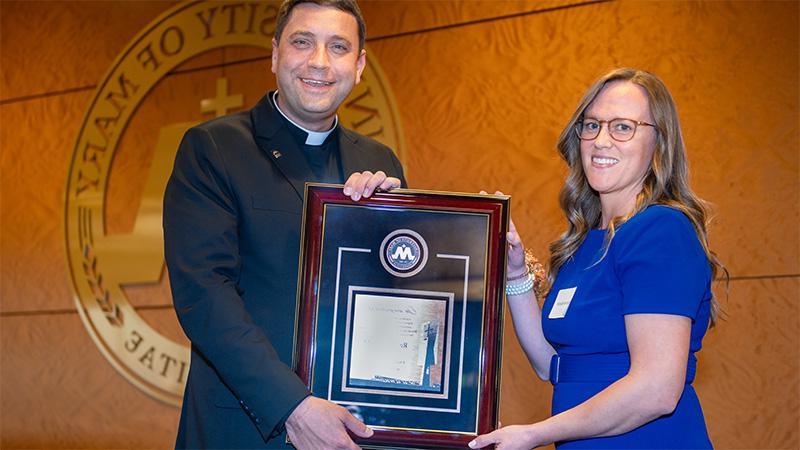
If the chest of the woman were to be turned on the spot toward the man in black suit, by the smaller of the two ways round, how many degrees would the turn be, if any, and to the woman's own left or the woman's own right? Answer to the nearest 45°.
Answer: approximately 45° to the woman's own right

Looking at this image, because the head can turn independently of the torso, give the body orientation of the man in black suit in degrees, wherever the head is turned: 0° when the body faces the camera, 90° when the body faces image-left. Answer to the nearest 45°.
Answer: approximately 315°

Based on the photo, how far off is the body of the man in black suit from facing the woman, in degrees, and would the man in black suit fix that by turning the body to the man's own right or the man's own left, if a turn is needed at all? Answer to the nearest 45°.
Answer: approximately 45° to the man's own left

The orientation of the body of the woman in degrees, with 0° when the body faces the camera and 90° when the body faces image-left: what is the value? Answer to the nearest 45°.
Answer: approximately 45°
